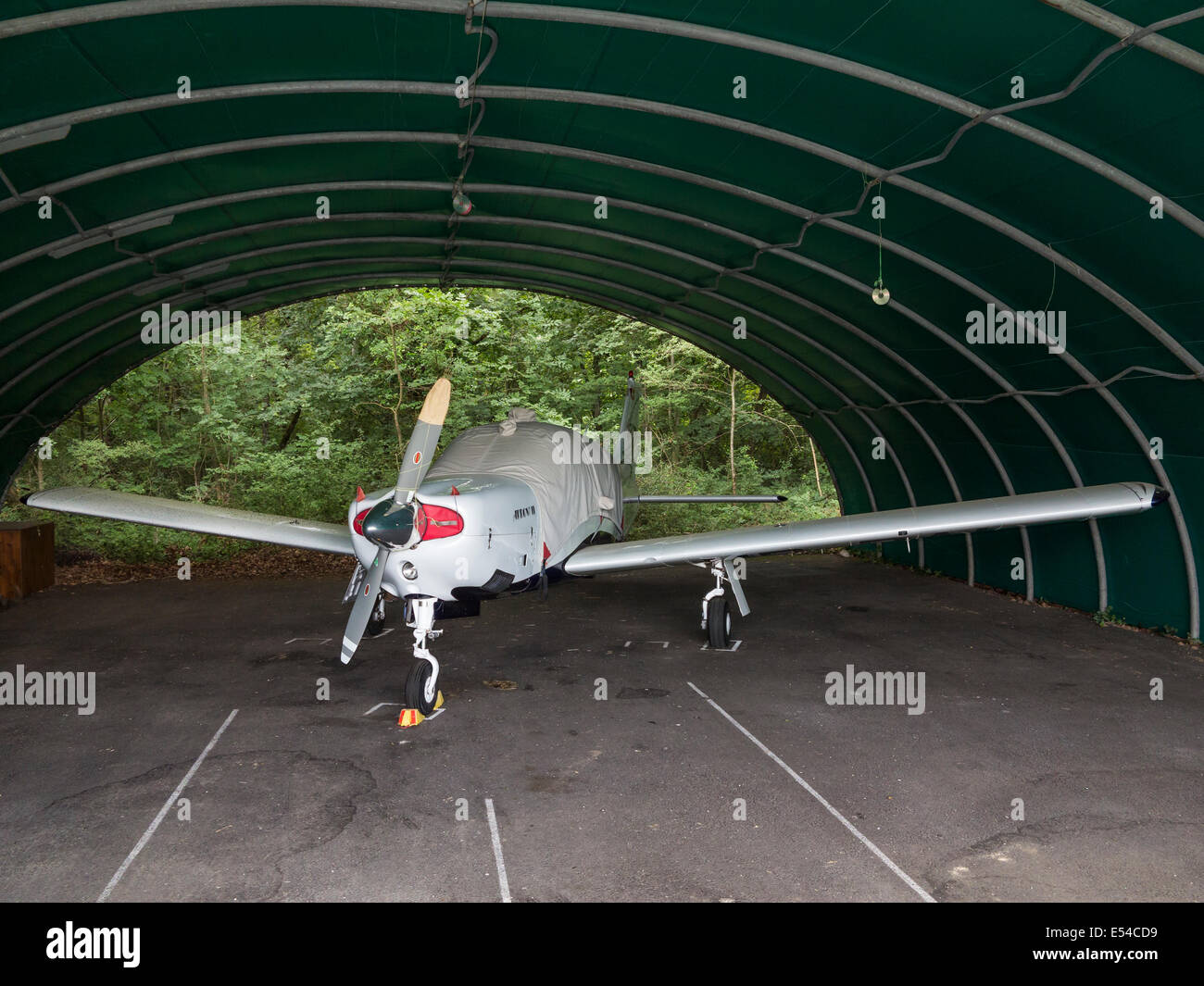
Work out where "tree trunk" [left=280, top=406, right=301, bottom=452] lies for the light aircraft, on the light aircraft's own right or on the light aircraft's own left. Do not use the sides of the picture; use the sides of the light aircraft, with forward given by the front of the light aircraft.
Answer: on the light aircraft's own right

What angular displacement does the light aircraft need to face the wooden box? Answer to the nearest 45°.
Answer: approximately 90° to its right

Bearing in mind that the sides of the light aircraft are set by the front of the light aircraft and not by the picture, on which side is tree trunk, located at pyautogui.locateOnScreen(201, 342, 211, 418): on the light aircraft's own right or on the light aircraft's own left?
on the light aircraft's own right

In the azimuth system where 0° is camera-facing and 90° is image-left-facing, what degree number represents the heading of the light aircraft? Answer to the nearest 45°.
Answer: approximately 45°
